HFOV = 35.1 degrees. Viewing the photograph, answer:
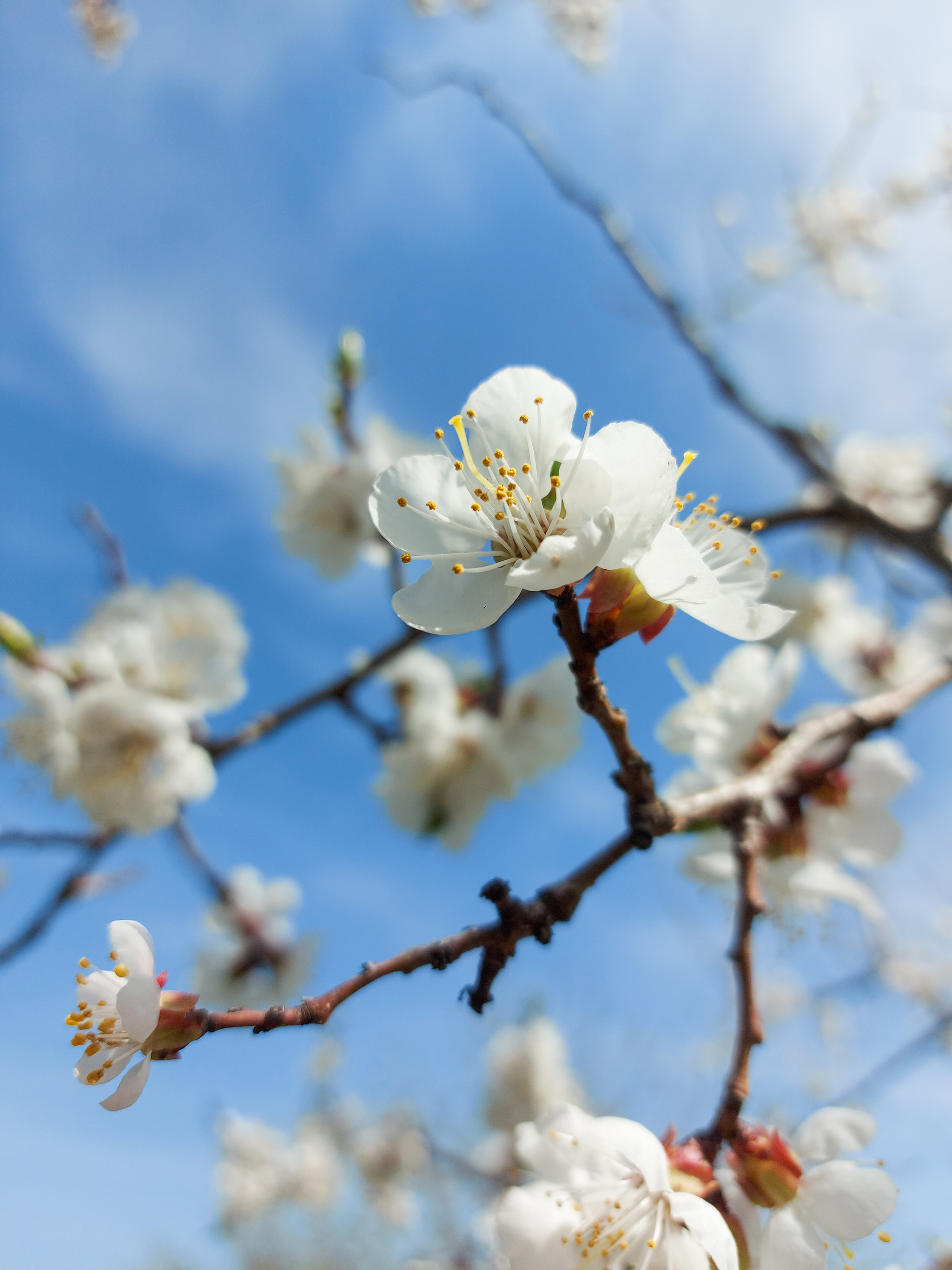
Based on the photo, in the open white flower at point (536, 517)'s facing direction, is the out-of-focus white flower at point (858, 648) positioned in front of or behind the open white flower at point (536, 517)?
behind

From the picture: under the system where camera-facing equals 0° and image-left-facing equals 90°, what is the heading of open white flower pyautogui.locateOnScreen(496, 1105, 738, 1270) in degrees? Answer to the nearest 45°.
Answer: approximately 45°
